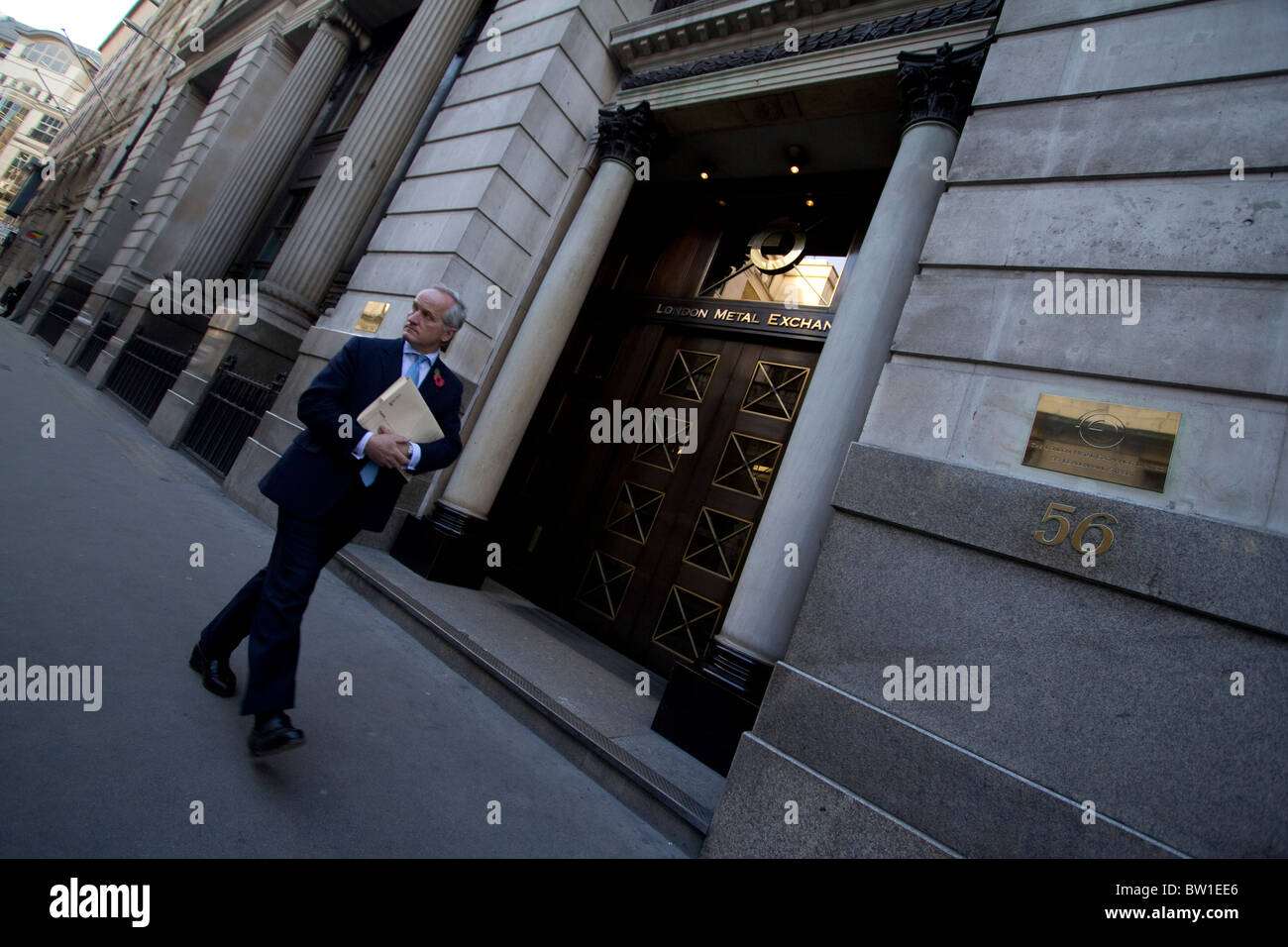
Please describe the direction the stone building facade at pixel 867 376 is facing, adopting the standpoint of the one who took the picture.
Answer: facing the viewer and to the left of the viewer
